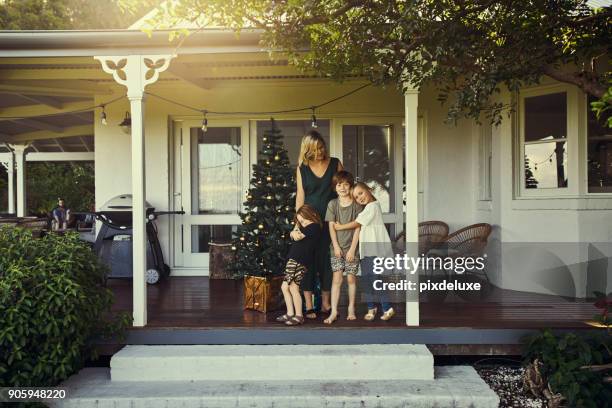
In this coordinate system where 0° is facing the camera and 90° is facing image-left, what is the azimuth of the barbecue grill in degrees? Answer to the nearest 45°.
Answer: approximately 45°

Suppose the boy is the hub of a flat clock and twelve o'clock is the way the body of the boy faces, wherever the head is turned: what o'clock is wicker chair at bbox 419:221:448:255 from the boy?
The wicker chair is roughly at 7 o'clock from the boy.

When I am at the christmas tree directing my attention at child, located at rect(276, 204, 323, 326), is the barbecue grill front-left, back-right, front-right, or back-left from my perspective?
back-right

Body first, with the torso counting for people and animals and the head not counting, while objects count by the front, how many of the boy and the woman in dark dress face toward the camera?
2

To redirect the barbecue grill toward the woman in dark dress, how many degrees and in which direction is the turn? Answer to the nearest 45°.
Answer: approximately 90° to its left

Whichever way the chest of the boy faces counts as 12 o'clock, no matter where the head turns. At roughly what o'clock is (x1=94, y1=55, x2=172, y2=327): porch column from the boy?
The porch column is roughly at 3 o'clock from the boy.

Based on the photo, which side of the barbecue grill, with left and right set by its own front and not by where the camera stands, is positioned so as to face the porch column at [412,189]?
left

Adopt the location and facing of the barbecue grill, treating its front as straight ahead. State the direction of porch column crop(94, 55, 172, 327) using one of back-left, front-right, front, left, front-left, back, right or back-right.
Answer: front-left

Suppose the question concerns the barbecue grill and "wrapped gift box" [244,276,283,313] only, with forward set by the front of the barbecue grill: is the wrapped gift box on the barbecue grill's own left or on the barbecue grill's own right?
on the barbecue grill's own left

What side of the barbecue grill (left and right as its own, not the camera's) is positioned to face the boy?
left

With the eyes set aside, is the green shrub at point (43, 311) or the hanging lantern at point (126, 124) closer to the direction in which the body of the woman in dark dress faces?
the green shrub

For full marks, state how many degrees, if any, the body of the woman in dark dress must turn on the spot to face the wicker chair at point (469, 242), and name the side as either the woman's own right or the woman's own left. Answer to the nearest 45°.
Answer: approximately 135° to the woman's own left

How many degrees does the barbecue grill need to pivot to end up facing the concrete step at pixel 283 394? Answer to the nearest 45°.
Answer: approximately 45° to its left
